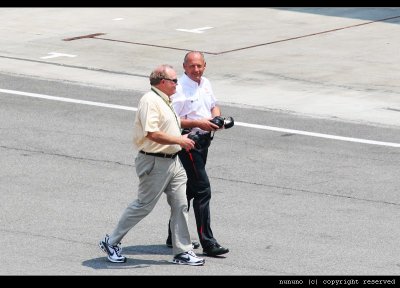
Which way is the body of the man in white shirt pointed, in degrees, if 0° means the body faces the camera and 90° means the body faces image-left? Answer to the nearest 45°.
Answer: approximately 315°

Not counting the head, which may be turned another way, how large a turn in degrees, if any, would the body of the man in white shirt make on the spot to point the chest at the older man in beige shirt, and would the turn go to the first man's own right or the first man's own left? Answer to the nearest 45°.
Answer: approximately 90° to the first man's own right

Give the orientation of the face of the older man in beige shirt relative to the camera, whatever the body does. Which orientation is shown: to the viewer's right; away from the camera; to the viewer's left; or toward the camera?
to the viewer's right

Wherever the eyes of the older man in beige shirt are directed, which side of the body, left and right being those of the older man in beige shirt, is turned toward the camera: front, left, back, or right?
right
